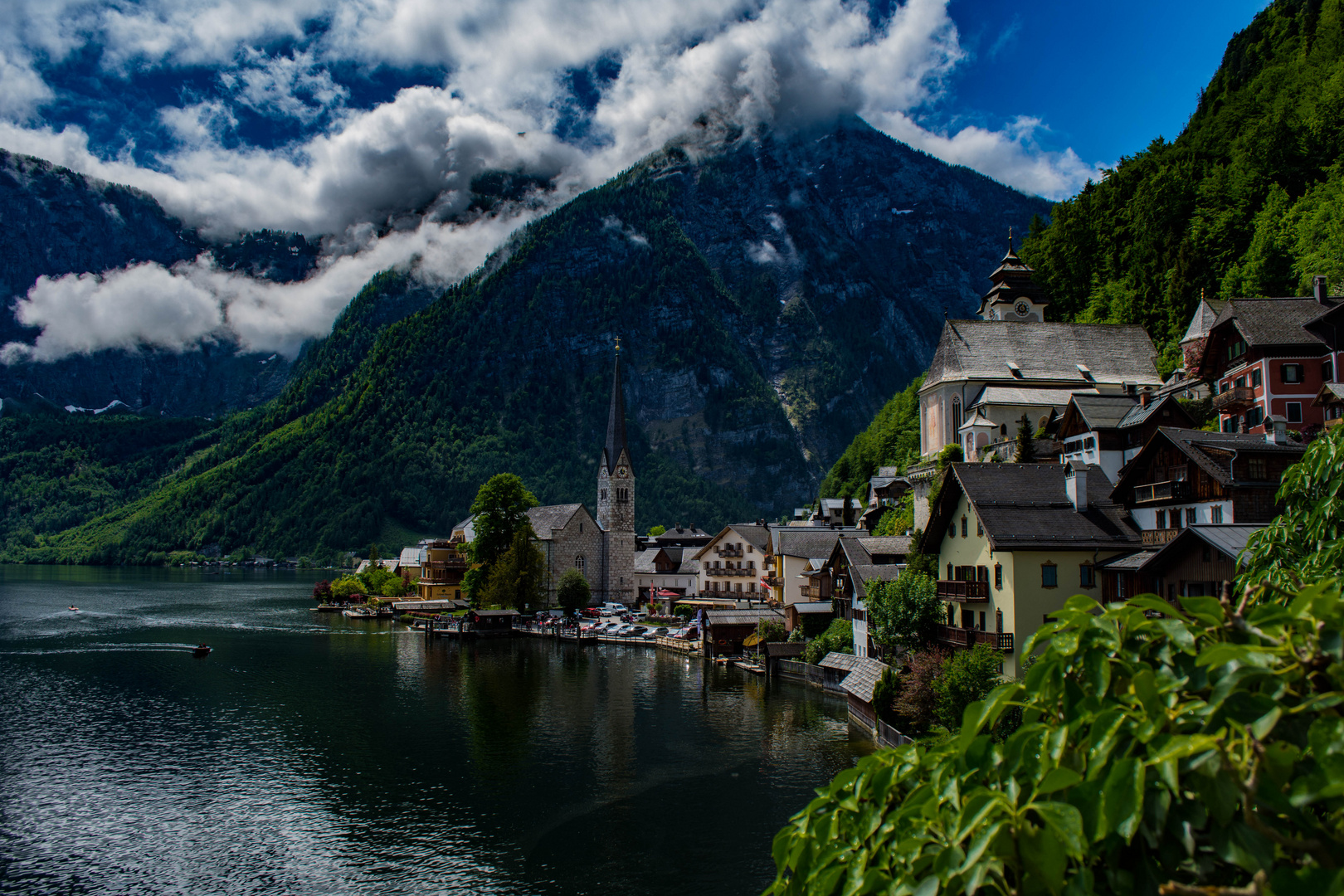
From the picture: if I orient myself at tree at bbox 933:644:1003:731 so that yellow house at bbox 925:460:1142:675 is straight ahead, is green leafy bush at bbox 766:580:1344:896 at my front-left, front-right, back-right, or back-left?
back-right

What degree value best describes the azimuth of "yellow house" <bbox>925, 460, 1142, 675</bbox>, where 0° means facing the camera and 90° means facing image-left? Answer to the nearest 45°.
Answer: approximately 45°

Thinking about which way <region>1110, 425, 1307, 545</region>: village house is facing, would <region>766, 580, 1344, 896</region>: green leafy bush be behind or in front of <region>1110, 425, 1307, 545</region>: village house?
in front

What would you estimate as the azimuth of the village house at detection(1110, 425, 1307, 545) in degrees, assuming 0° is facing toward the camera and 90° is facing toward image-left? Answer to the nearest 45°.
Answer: approximately 45°

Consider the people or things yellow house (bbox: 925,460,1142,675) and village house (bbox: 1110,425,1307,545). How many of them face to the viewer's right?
0

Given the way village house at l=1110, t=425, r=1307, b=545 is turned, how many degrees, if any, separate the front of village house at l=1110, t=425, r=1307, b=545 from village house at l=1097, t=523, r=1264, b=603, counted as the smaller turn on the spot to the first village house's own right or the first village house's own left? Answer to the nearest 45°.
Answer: approximately 45° to the first village house's own left

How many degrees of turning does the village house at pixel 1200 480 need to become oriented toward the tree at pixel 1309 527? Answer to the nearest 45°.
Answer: approximately 45° to its left

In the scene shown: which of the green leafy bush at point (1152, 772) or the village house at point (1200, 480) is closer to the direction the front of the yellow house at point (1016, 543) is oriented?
the green leafy bush

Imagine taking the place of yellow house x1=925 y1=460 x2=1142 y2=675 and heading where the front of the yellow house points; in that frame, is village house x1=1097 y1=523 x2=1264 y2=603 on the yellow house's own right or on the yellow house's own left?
on the yellow house's own left
